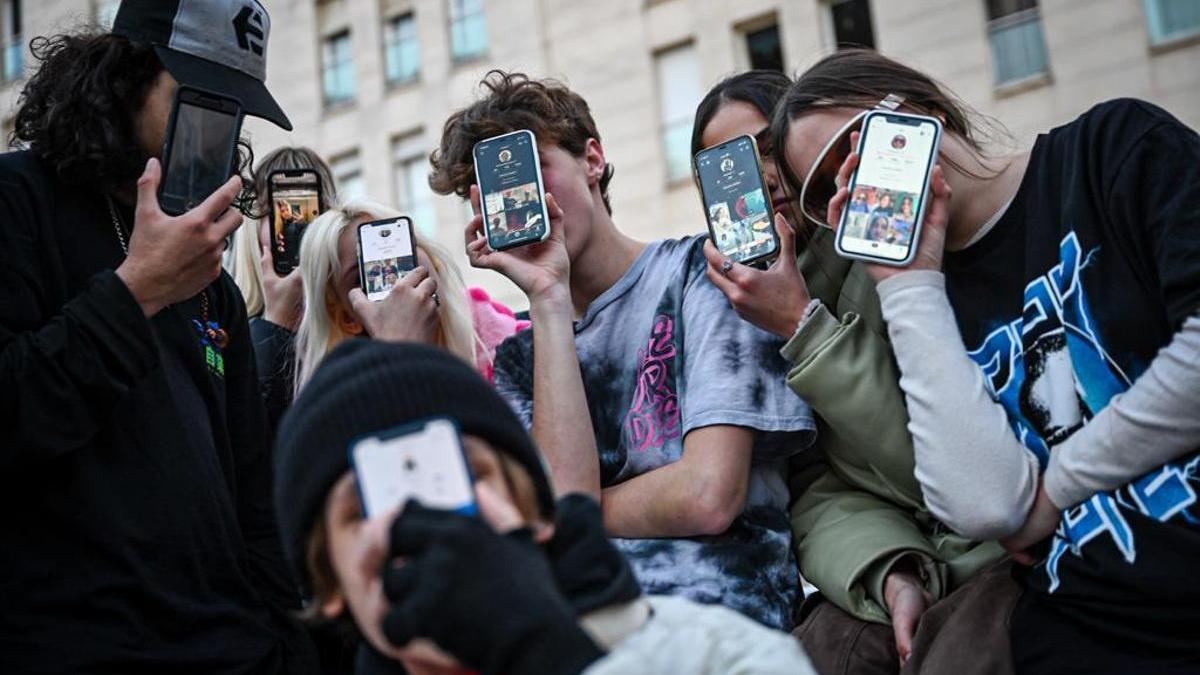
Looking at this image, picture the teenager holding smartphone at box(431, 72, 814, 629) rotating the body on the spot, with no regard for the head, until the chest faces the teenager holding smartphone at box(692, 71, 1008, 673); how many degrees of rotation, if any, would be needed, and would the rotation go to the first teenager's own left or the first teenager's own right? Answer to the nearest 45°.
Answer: approximately 135° to the first teenager's own left
